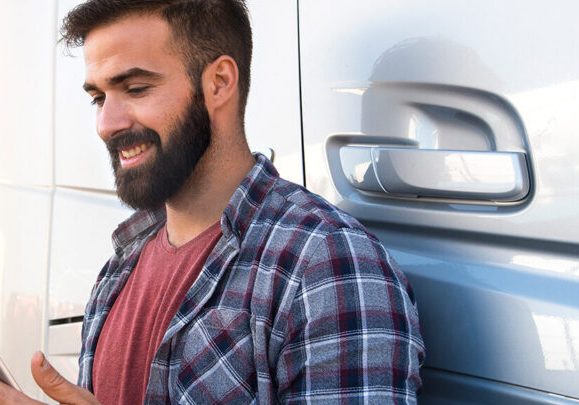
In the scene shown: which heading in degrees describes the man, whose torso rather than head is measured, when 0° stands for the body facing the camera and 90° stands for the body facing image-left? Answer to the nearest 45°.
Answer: approximately 45°
